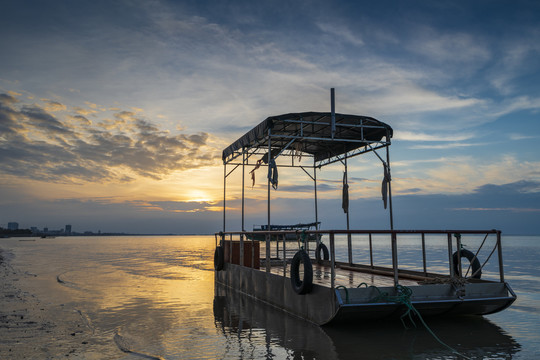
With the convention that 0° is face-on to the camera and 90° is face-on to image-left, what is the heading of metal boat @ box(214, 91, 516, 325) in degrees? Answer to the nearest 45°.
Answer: approximately 315°
